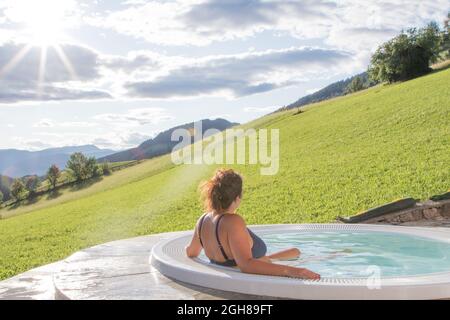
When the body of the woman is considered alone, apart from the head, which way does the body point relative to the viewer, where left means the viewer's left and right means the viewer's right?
facing away from the viewer and to the right of the viewer

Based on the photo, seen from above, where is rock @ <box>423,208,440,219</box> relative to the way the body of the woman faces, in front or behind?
in front
